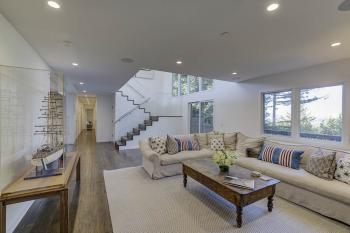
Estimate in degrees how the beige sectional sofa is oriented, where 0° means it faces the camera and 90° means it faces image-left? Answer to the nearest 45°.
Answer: approximately 45°

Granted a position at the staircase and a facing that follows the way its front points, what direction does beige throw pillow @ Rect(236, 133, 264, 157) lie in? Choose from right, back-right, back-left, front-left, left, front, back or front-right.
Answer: back-left

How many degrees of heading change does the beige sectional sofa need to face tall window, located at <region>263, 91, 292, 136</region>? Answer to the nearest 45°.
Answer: approximately 135° to its right

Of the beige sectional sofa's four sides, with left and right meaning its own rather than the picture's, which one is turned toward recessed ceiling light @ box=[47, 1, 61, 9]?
front

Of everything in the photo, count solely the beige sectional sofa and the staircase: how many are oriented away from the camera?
0

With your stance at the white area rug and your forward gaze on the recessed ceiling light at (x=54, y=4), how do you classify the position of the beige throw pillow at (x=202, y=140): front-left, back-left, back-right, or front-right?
back-right

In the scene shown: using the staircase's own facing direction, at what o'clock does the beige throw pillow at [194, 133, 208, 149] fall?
The beige throw pillow is roughly at 8 o'clock from the staircase.

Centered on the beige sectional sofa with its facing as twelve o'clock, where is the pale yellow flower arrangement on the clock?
The pale yellow flower arrangement is roughly at 1 o'clock from the beige sectional sofa.
